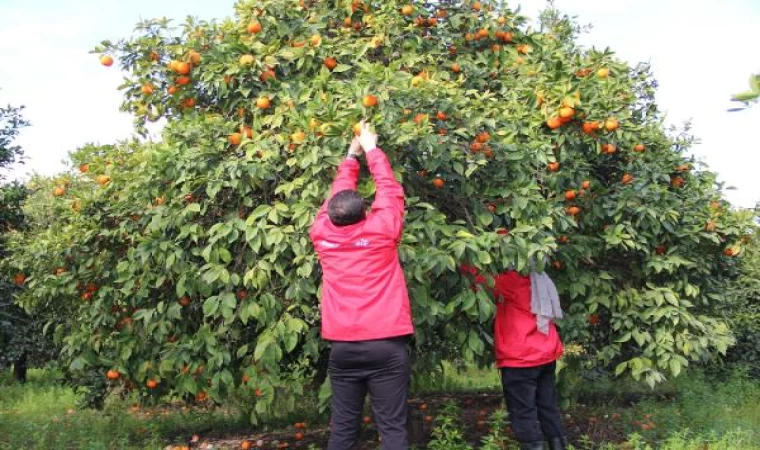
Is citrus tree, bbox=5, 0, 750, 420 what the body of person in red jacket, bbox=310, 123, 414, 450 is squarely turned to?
yes

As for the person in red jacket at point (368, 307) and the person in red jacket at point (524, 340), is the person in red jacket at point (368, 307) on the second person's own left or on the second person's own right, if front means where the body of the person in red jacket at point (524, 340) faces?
on the second person's own left

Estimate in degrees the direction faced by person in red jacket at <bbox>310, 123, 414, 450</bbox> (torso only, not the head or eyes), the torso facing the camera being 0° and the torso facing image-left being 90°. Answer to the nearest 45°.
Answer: approximately 180°

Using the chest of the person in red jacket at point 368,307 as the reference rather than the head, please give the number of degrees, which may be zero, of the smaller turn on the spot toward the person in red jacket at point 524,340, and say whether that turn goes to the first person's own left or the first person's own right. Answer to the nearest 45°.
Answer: approximately 45° to the first person's own right

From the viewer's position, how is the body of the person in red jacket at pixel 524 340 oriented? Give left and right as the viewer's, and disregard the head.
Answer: facing away from the viewer and to the left of the viewer

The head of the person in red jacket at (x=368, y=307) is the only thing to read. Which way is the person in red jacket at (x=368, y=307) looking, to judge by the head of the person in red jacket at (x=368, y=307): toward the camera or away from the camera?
away from the camera

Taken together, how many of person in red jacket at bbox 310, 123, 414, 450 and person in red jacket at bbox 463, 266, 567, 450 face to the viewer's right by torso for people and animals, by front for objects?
0
